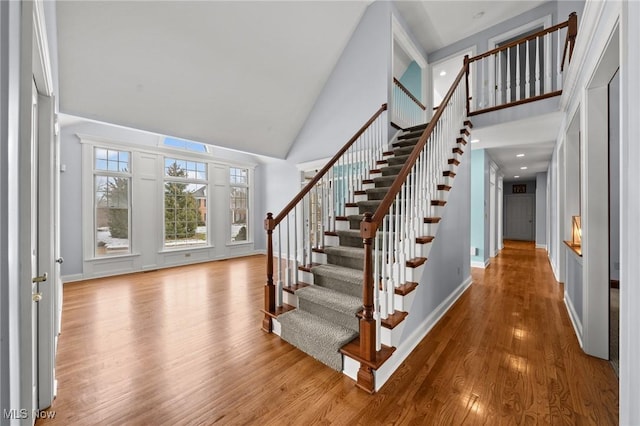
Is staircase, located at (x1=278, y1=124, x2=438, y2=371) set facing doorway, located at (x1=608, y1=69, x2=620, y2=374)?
no

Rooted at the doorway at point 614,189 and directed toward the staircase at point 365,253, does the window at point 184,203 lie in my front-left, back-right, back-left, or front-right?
front-right

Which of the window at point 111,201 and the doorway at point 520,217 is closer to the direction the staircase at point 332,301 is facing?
the window

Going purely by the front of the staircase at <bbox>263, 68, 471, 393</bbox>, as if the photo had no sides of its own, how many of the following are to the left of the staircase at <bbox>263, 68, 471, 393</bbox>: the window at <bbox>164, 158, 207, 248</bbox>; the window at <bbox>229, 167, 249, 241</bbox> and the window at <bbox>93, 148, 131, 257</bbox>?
0

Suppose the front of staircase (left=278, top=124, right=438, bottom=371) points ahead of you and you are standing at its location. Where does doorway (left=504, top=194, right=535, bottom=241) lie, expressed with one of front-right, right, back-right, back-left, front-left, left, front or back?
back

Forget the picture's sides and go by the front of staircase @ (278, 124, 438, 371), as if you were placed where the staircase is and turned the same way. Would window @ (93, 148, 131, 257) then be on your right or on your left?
on your right

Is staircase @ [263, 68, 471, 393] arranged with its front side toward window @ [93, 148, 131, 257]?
no

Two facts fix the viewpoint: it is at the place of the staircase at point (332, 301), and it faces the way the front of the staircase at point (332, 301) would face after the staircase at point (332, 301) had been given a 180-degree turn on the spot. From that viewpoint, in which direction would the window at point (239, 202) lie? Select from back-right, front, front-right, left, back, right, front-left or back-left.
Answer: left

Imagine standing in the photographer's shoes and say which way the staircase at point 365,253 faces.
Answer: facing the viewer and to the left of the viewer

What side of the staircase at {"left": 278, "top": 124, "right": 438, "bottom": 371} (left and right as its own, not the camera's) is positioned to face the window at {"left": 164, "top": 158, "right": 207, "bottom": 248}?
right

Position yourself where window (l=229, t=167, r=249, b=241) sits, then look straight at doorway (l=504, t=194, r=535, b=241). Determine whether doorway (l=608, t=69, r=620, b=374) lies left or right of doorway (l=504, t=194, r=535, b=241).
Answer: right

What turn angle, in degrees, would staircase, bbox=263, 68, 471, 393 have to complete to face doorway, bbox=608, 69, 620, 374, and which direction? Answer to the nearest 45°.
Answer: approximately 135° to its left

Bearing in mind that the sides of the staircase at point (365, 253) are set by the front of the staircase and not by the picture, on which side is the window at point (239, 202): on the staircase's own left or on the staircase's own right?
on the staircase's own right

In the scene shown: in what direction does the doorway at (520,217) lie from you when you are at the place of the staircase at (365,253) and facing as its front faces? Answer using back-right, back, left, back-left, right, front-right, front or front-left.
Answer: back

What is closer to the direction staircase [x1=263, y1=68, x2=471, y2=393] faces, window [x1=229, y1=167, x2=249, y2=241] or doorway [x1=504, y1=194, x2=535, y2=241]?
the window
